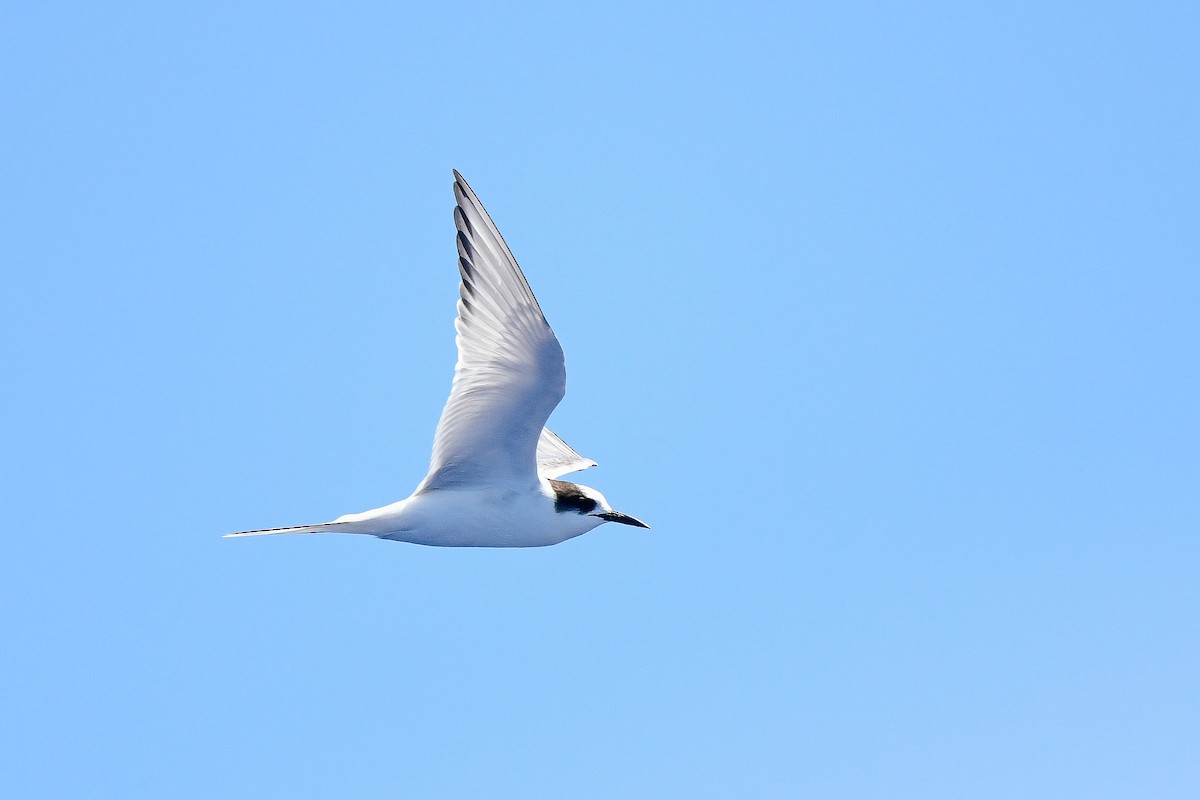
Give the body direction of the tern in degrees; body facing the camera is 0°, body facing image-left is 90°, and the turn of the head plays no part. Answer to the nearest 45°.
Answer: approximately 270°
